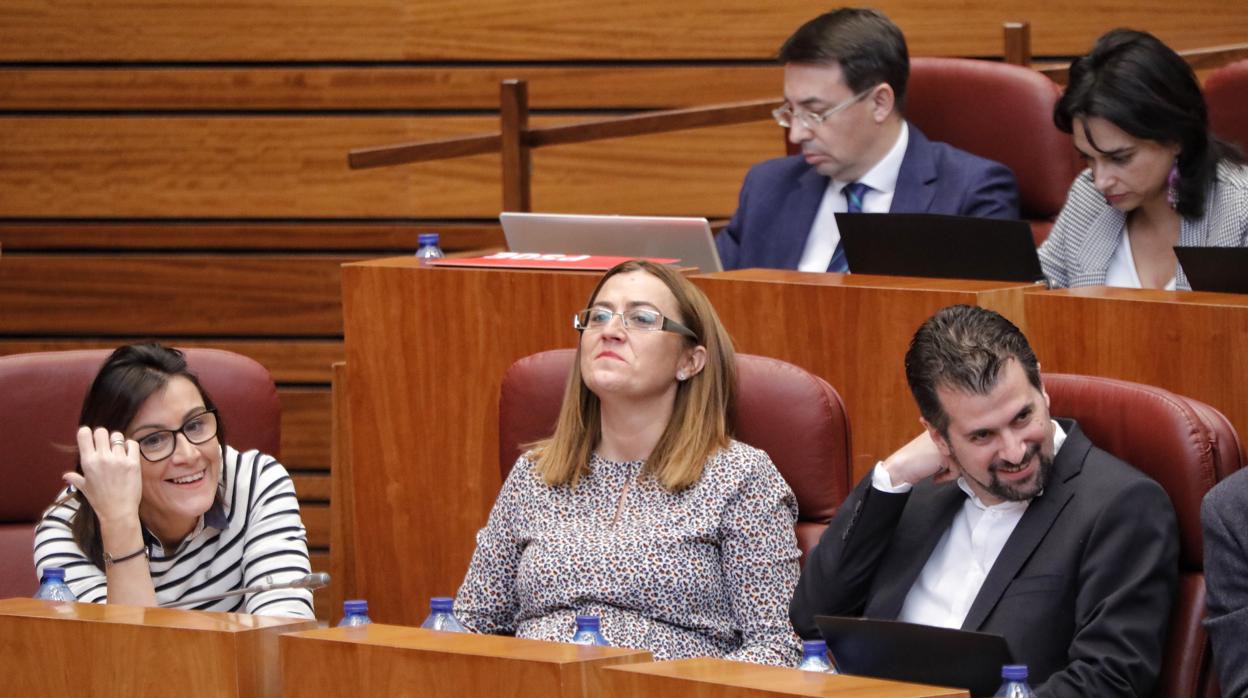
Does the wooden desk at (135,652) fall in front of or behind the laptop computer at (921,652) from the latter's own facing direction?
behind

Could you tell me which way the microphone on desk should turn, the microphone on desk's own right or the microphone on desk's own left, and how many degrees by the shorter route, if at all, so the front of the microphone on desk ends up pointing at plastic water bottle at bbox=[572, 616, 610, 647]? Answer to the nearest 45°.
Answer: approximately 45° to the microphone on desk's own right

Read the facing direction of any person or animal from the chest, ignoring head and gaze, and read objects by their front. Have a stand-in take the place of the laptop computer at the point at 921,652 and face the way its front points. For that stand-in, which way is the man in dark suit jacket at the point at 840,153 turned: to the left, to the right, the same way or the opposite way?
the opposite way

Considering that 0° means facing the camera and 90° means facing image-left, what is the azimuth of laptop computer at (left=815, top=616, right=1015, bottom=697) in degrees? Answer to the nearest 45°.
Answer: approximately 225°

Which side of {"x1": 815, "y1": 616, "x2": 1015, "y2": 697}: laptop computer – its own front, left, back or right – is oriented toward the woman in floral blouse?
left

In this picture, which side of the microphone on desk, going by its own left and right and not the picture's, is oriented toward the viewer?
right

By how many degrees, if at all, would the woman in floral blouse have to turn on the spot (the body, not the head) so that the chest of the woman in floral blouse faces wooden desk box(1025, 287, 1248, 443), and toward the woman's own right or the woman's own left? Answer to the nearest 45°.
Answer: approximately 135° to the woman's own left

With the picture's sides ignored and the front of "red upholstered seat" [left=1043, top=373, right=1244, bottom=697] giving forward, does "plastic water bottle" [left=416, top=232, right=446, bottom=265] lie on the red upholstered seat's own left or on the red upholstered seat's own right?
on the red upholstered seat's own right

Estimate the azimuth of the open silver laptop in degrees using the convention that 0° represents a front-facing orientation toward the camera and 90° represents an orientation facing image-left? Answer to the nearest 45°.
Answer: approximately 180°
